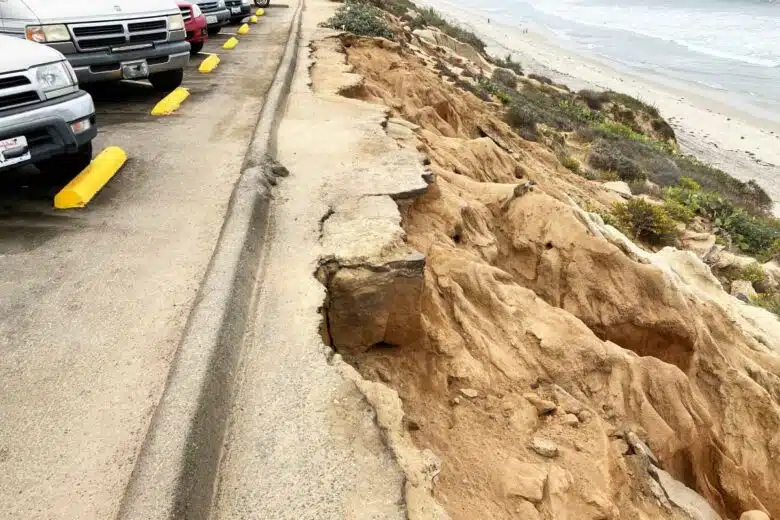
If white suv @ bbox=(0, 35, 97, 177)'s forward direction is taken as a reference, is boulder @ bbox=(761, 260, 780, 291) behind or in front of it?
in front

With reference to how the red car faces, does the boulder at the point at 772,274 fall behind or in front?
in front

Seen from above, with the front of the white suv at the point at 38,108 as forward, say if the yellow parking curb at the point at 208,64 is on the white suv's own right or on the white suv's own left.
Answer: on the white suv's own left

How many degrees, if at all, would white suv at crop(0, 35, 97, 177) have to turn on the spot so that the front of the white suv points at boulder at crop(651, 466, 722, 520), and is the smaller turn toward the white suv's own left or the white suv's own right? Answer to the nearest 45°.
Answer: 0° — it already faces it

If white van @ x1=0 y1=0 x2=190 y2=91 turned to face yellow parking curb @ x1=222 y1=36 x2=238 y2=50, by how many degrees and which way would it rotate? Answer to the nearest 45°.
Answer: approximately 90° to its left

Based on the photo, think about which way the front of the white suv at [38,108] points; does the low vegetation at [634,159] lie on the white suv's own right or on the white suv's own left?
on the white suv's own left

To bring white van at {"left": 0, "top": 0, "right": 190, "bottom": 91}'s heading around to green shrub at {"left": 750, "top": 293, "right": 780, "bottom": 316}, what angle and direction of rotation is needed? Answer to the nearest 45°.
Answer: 0° — it already faces it

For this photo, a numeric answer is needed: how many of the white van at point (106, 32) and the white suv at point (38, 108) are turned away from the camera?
0

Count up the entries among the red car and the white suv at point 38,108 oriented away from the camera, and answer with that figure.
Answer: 0

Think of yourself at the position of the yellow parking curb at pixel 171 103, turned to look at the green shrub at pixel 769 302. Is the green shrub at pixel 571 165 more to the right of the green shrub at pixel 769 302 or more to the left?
left
